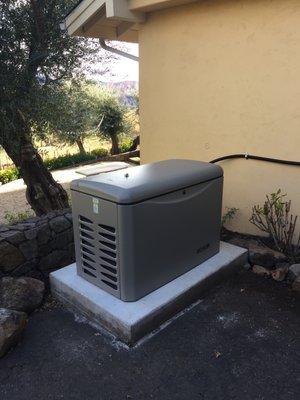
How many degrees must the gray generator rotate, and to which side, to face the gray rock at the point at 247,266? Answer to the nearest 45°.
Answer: approximately 90° to its left

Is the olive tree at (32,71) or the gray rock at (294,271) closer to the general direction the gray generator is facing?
the gray rock

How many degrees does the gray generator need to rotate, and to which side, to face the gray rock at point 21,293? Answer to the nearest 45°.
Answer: approximately 135° to its right

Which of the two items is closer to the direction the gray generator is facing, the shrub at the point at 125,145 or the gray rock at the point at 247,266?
the gray rock

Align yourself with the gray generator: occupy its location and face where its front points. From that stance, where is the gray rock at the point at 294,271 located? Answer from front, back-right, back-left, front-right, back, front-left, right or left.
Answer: front-left

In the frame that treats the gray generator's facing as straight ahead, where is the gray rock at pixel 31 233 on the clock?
The gray rock is roughly at 5 o'clock from the gray generator.

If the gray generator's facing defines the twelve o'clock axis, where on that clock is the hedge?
The hedge is roughly at 7 o'clock from the gray generator.

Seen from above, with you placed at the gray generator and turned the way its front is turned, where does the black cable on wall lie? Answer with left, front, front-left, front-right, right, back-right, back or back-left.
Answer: left

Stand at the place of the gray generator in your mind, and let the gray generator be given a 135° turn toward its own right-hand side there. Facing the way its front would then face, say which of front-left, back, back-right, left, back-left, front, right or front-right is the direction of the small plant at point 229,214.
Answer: back-right

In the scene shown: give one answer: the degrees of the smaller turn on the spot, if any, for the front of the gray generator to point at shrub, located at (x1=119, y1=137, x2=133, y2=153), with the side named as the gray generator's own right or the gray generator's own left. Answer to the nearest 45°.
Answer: approximately 135° to the gray generator's own left
